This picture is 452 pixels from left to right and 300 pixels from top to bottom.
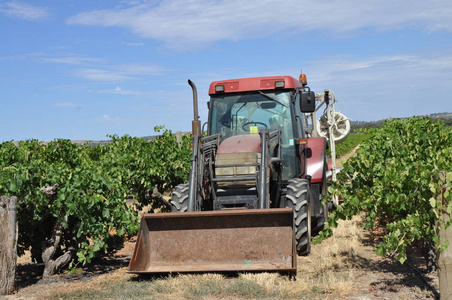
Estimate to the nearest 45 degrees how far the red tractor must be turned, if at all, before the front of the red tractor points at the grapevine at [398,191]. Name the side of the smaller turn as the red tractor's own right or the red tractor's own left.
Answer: approximately 45° to the red tractor's own left

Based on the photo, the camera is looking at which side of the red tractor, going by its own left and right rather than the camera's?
front

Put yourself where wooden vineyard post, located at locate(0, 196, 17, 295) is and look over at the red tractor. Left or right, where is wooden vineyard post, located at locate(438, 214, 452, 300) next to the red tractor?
right

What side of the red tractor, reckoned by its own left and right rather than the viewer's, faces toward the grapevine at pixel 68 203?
right

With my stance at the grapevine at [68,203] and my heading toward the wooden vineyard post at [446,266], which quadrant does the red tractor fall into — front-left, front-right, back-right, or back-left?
front-left

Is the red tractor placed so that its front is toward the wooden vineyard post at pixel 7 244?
no

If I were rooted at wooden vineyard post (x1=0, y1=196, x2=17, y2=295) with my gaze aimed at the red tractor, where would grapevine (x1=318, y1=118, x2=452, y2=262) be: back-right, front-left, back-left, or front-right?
front-right

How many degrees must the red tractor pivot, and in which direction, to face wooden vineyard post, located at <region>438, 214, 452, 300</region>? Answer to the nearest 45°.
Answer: approximately 45° to its left
